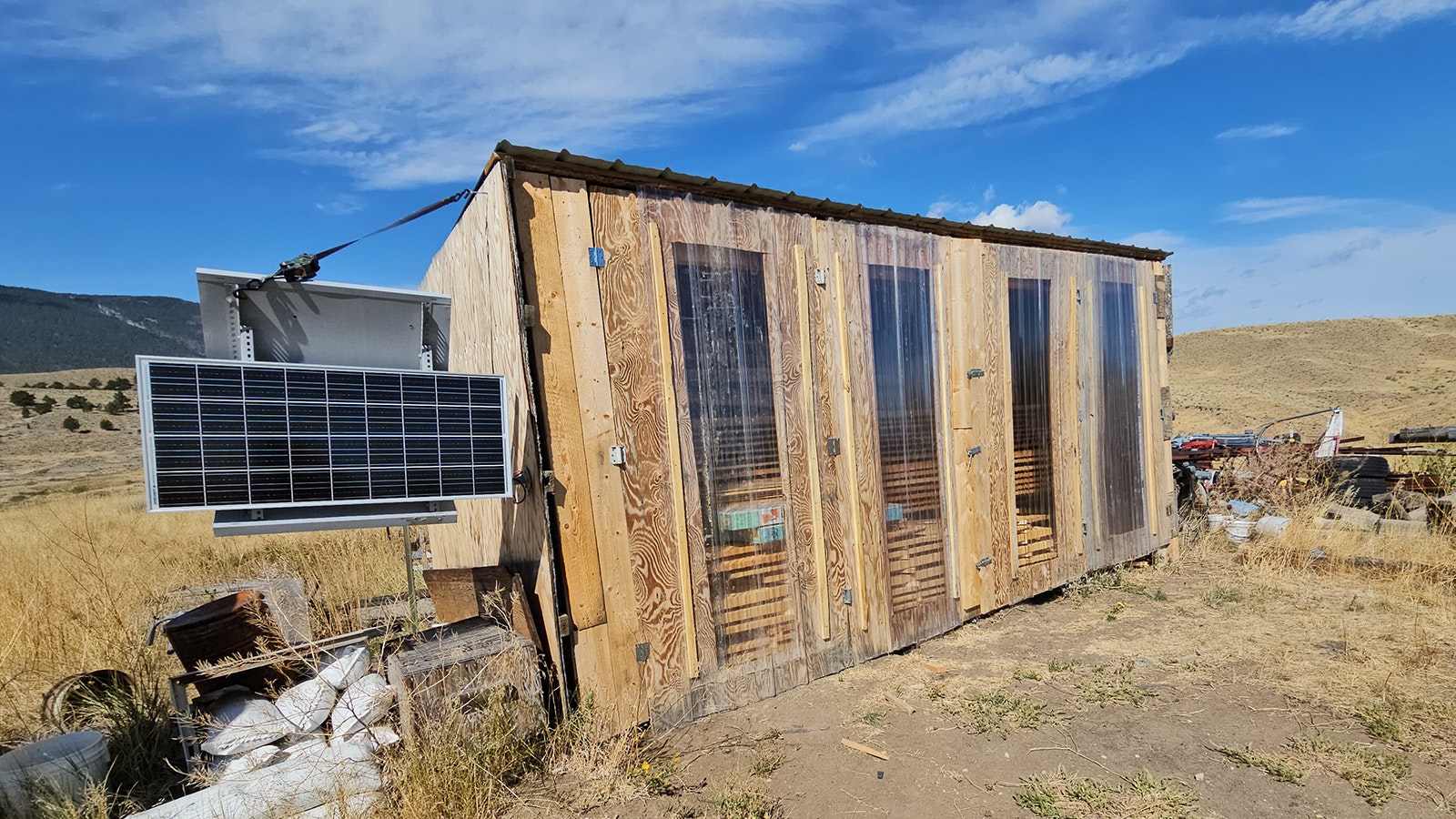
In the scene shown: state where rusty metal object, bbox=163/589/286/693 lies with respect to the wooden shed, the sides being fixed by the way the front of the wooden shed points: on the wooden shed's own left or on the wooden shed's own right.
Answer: on the wooden shed's own right

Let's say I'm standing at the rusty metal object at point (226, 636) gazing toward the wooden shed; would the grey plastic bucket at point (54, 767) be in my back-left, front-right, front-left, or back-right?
back-right

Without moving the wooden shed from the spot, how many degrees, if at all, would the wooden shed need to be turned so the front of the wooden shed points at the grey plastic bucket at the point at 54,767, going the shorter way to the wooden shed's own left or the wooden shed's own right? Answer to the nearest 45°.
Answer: approximately 90° to the wooden shed's own right

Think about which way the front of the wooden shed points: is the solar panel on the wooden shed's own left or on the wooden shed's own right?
on the wooden shed's own right

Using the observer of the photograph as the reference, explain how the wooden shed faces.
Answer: facing the viewer and to the right of the viewer
